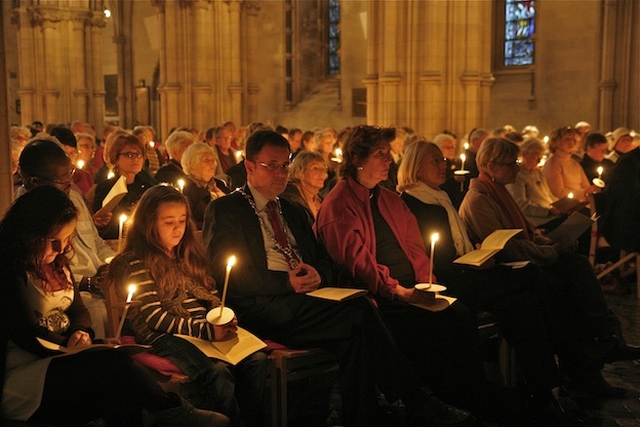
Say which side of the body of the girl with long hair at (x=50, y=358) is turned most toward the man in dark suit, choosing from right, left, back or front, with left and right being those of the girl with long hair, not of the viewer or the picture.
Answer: left

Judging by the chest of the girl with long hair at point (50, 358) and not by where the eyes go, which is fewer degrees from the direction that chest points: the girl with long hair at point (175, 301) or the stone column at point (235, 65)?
the girl with long hair

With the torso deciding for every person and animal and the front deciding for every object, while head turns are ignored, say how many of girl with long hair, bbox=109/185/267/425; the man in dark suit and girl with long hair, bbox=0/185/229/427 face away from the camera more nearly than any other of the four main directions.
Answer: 0

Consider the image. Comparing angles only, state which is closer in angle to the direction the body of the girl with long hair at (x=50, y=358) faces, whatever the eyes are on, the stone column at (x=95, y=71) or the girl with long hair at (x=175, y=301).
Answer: the girl with long hair

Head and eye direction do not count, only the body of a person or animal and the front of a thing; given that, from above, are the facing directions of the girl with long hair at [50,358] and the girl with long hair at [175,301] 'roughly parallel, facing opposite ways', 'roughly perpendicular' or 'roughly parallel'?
roughly parallel

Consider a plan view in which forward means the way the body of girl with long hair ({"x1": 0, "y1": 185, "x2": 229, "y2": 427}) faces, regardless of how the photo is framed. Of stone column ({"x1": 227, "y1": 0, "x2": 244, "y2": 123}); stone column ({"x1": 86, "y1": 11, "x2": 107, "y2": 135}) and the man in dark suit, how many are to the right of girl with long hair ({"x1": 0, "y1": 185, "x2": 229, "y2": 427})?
0

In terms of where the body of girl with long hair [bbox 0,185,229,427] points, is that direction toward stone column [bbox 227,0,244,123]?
no

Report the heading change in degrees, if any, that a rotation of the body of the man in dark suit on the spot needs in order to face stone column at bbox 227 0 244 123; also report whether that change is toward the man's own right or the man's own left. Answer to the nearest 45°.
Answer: approximately 135° to the man's own left

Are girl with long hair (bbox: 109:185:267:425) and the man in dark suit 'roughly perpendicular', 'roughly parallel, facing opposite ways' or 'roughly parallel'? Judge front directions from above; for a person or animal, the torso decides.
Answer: roughly parallel

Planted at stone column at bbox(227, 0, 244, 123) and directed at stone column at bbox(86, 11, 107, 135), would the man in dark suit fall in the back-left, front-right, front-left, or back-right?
back-left

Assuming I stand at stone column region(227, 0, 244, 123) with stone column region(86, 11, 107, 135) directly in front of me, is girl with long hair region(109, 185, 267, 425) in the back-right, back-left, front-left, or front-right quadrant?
back-left

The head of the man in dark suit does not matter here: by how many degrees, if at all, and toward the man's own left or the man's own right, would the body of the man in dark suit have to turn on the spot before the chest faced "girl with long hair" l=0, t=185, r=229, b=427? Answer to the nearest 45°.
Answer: approximately 90° to the man's own right

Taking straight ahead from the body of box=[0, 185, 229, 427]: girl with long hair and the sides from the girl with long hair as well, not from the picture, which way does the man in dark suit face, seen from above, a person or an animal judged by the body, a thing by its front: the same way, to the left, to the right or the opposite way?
the same way
